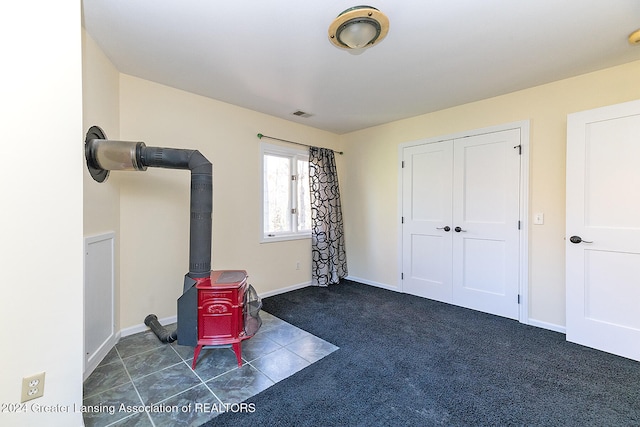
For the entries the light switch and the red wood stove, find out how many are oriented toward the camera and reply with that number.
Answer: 1

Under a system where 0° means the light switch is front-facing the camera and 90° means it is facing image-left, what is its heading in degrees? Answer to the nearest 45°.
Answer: approximately 0°

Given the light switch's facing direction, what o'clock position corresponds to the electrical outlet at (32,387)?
The electrical outlet is roughly at 1 o'clock from the light switch.

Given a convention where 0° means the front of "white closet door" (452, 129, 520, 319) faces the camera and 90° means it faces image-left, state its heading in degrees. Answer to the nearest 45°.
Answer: approximately 45°

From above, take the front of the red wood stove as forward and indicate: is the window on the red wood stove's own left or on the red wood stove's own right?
on the red wood stove's own left
